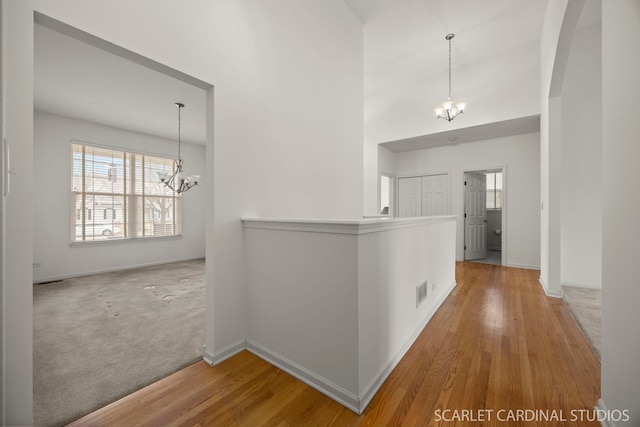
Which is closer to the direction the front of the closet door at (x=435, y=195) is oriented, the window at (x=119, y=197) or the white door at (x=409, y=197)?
the window

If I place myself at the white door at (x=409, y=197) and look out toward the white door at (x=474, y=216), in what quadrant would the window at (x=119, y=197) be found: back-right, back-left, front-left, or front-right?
back-right

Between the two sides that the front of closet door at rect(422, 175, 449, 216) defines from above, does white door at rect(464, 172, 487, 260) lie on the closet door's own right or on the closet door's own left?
on the closet door's own left

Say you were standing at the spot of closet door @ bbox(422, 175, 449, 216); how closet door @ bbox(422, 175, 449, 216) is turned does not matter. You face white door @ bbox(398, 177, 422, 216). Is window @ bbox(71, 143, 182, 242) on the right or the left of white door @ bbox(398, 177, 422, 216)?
left

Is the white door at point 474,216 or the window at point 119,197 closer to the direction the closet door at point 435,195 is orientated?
the window

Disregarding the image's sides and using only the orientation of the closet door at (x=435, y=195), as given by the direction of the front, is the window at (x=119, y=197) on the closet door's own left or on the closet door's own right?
on the closet door's own right

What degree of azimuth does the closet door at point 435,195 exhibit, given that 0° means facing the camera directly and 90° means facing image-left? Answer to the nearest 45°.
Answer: approximately 0°

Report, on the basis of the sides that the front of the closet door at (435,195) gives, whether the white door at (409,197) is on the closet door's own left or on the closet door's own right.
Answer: on the closet door's own right
